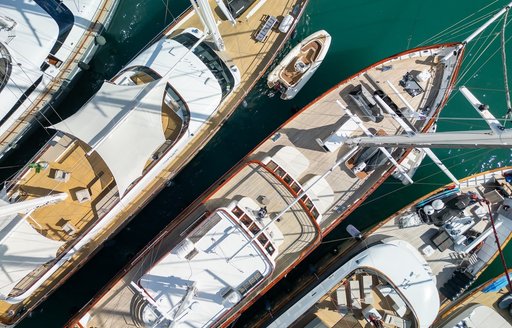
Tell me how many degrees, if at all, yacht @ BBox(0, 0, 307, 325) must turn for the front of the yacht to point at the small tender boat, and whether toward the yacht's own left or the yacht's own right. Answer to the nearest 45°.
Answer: approximately 45° to the yacht's own right

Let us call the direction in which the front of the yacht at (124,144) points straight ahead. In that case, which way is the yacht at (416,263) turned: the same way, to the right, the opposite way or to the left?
the same way

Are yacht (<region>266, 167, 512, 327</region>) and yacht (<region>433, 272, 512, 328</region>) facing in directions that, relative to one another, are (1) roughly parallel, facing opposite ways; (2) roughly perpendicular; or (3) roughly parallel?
roughly parallel

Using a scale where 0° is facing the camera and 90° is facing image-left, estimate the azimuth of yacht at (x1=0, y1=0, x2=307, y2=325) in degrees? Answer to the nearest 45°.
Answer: approximately 225°

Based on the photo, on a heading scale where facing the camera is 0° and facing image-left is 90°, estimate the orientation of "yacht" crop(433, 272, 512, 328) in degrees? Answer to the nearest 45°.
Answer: approximately 225°

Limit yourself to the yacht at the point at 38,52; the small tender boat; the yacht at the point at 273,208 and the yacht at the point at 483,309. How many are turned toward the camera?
0

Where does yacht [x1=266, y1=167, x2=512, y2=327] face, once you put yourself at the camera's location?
facing away from the viewer and to the right of the viewer

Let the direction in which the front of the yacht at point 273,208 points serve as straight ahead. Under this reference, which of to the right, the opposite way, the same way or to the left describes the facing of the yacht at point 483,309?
the same way

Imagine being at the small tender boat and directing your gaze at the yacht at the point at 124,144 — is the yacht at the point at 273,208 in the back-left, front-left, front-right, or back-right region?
front-left

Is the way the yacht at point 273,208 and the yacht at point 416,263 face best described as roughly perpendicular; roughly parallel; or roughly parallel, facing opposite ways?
roughly parallel

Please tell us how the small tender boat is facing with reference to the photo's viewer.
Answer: facing away from the viewer and to the right of the viewer

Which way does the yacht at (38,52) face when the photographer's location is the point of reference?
facing away from the viewer and to the right of the viewer

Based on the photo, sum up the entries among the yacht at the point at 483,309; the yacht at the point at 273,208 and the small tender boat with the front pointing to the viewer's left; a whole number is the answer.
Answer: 0

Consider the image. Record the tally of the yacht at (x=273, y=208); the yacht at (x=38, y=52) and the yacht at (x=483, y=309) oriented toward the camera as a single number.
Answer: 0

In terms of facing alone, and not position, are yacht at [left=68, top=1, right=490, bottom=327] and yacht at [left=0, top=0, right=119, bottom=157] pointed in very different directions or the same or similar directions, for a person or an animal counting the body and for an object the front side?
same or similar directions
